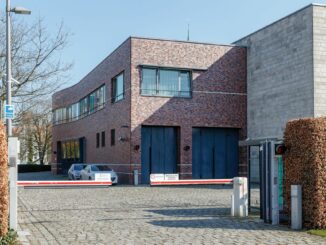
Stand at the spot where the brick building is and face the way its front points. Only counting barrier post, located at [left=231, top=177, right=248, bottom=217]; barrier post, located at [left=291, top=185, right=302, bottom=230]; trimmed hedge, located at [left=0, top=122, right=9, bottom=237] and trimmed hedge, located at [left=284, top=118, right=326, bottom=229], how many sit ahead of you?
4

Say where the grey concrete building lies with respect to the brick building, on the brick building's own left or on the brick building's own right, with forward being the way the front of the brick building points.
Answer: on the brick building's own left

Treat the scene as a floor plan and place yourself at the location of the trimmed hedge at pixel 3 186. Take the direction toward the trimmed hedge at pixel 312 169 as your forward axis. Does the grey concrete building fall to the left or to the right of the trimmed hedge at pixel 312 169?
left

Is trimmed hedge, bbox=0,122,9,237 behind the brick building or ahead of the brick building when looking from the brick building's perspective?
ahead

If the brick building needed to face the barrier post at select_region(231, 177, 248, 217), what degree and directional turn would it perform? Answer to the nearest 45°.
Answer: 0° — it already faces it

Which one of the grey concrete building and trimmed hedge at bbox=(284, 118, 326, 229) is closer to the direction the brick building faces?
the trimmed hedge

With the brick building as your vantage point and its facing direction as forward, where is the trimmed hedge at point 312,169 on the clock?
The trimmed hedge is roughly at 12 o'clock from the brick building.

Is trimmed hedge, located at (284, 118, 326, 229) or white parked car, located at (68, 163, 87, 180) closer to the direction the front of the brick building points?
the trimmed hedge

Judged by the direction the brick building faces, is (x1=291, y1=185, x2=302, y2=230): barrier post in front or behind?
in front

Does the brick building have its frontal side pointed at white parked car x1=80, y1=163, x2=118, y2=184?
no

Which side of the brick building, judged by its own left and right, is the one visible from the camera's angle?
front

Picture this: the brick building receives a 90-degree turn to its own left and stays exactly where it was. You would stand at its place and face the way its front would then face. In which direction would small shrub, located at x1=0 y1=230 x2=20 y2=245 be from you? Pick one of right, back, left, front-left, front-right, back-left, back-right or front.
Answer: right
